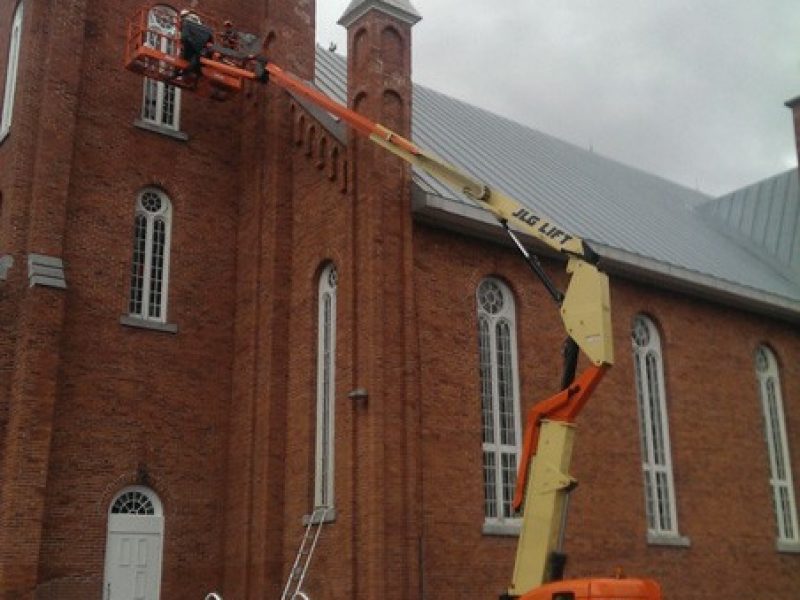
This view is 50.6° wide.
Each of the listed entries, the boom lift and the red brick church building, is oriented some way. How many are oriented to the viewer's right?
0

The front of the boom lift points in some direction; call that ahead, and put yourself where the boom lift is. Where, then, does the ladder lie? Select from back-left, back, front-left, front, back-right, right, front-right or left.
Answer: front-right

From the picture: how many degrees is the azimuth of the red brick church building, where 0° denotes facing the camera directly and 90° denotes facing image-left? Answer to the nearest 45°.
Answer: approximately 45°

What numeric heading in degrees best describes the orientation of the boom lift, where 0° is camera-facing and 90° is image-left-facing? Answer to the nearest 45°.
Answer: approximately 90°
